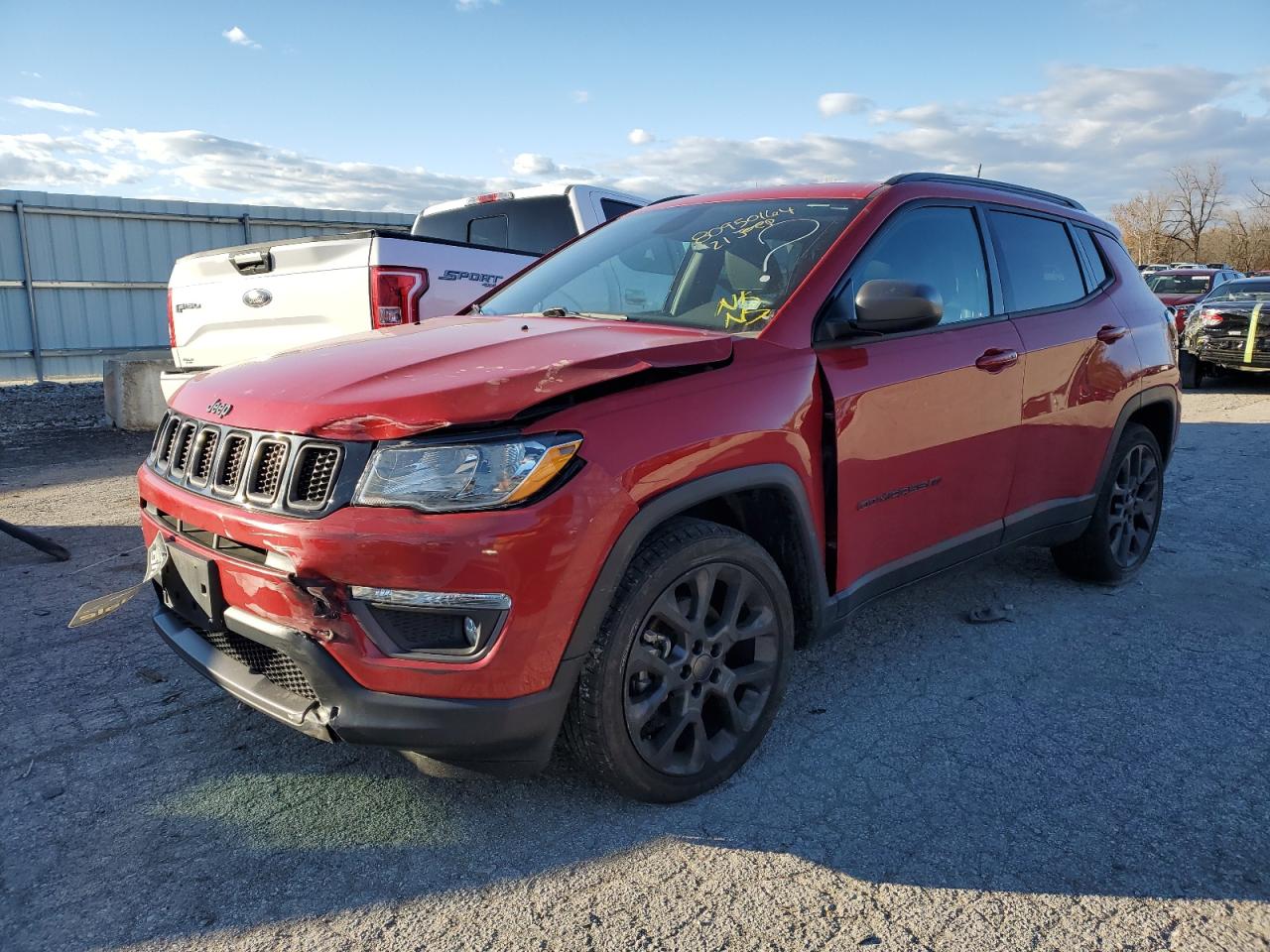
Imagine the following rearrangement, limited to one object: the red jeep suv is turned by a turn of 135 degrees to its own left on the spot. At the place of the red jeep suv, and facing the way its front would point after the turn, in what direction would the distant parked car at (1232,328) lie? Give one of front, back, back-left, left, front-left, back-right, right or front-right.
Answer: front-left

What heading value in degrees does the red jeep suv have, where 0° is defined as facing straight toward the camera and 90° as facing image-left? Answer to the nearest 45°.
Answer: approximately 45°

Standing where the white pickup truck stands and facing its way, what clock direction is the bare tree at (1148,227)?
The bare tree is roughly at 12 o'clock from the white pickup truck.

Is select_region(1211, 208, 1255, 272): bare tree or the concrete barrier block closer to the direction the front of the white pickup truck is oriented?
the bare tree

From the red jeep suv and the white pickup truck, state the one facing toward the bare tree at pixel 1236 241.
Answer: the white pickup truck

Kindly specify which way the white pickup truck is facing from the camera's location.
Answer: facing away from the viewer and to the right of the viewer

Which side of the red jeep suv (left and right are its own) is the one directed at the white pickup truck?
right

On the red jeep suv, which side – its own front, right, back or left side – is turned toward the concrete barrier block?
right

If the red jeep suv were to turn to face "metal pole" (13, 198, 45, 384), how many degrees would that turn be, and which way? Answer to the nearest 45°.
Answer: approximately 90° to its right

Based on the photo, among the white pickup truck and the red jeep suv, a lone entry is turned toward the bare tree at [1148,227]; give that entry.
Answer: the white pickup truck

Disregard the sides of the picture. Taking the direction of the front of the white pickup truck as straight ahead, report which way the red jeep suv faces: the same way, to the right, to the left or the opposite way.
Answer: the opposite way
